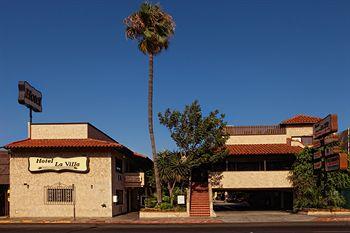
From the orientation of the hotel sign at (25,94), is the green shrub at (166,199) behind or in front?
in front

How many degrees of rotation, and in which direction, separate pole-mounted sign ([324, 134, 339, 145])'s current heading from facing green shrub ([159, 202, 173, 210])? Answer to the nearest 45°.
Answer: approximately 45° to its right

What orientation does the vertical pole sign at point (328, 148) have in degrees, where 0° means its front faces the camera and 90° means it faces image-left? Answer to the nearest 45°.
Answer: approximately 45°

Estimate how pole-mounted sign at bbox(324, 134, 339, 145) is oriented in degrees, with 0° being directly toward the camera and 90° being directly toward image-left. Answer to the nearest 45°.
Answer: approximately 45°

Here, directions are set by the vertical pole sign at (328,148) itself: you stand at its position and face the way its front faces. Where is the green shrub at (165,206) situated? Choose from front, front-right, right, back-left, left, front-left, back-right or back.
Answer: front-right
